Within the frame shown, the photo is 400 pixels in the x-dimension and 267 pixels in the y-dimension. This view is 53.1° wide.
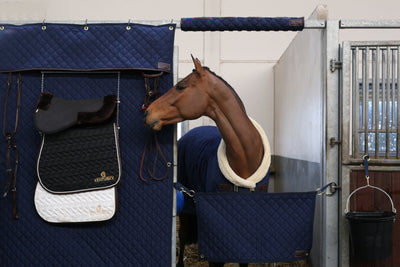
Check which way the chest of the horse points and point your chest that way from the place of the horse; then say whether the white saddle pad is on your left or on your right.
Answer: on your right

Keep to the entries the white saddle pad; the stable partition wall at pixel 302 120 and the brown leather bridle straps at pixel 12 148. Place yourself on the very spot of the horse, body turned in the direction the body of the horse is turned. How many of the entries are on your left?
1

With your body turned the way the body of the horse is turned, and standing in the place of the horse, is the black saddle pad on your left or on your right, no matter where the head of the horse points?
on your right

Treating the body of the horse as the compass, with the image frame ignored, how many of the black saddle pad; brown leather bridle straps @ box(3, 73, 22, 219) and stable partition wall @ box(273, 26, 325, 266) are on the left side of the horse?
1

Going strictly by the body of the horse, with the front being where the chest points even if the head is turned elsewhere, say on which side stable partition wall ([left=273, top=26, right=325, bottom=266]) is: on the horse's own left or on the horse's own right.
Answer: on the horse's own left
